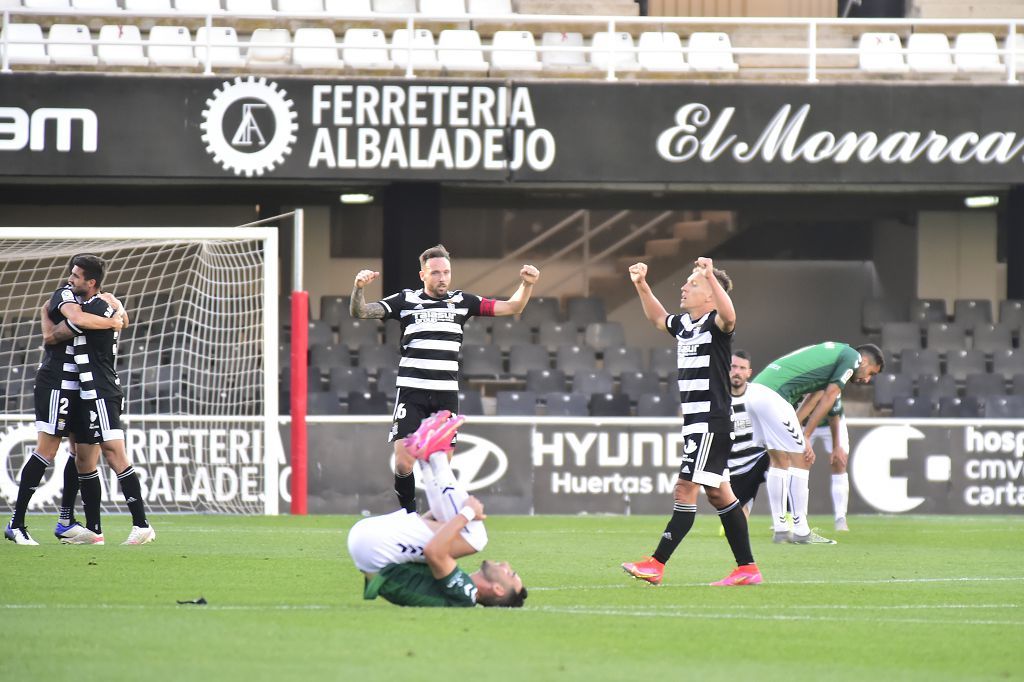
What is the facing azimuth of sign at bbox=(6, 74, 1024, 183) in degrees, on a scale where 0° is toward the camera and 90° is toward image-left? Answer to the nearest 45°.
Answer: approximately 0°

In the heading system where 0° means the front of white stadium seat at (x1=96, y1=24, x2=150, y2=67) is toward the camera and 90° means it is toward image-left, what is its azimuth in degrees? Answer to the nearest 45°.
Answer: approximately 0°

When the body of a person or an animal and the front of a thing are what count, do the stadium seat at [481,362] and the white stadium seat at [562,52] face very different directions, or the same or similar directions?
same or similar directions

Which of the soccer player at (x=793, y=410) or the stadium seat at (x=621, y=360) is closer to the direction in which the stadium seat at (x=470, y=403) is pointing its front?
the soccer player

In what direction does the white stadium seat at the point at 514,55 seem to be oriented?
toward the camera

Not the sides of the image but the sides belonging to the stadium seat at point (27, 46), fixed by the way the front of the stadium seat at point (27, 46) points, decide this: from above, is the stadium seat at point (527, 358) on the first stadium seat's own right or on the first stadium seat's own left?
on the first stadium seat's own left

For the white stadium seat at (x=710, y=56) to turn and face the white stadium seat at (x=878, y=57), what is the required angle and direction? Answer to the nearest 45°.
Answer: approximately 90° to its left

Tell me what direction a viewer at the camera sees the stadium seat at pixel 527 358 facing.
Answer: facing the viewer

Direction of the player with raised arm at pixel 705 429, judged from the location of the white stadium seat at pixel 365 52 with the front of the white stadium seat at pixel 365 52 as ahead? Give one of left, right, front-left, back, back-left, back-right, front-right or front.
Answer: front

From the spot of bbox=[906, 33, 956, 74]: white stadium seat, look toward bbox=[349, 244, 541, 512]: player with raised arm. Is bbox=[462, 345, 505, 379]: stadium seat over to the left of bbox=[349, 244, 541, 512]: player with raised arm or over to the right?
right

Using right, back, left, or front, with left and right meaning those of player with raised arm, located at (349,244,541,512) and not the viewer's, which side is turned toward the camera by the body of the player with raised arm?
front
